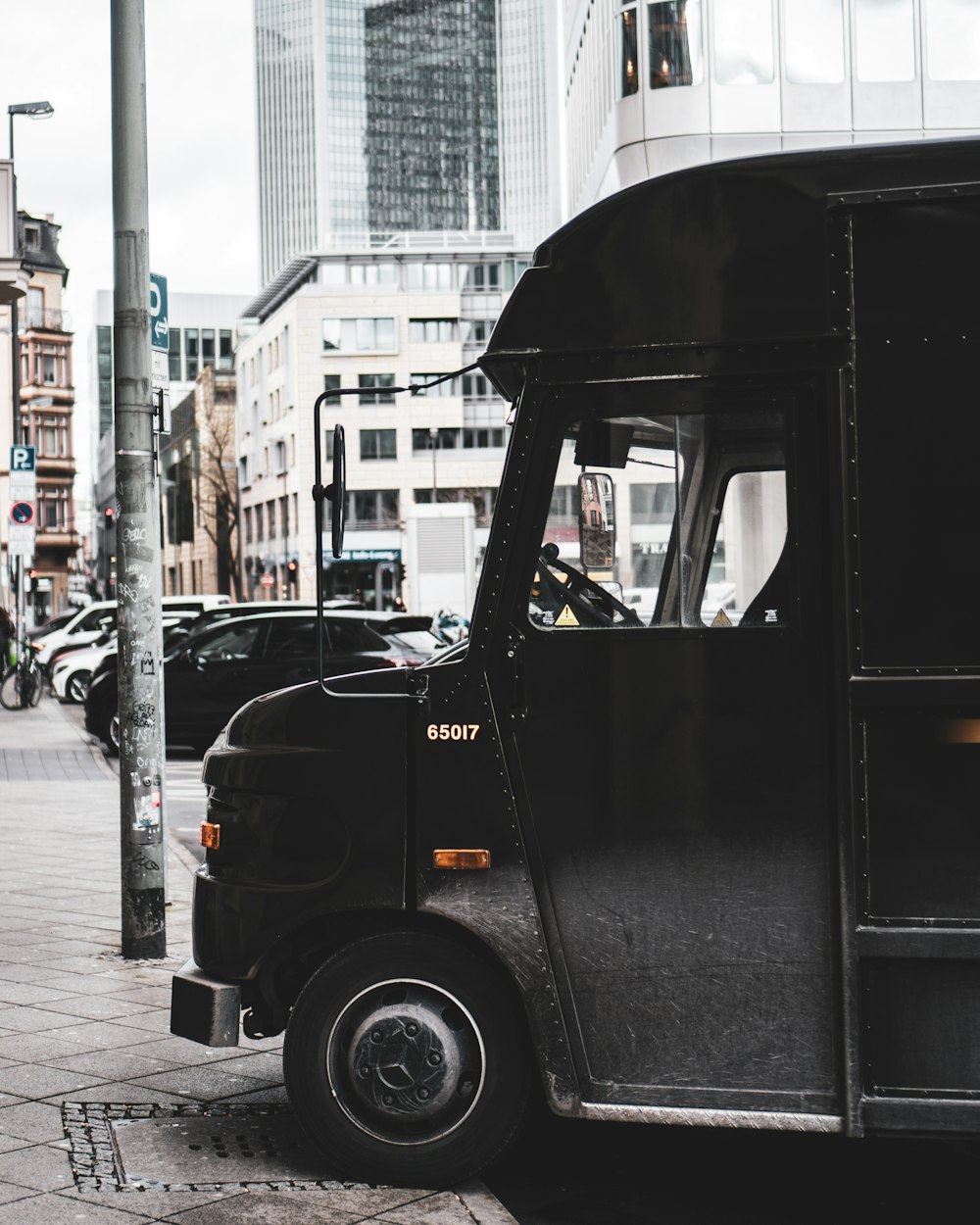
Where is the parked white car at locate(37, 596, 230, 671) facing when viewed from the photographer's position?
facing to the left of the viewer

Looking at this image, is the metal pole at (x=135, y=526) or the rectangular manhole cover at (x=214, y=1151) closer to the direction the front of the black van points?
the rectangular manhole cover

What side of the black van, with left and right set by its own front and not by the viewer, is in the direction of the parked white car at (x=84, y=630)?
right

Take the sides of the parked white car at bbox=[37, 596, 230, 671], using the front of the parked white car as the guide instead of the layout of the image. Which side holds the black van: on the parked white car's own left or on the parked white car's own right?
on the parked white car's own left

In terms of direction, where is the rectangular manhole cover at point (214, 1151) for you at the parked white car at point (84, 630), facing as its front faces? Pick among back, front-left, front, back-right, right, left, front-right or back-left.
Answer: left

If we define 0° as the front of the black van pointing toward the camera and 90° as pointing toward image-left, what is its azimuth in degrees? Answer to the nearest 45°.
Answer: approximately 90°

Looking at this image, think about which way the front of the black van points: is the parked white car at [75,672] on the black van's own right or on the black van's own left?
on the black van's own right

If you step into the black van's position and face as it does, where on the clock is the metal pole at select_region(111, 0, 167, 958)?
The metal pole is roughly at 2 o'clock from the black van.

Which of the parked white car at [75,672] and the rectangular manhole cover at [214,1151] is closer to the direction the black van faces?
the rectangular manhole cover
